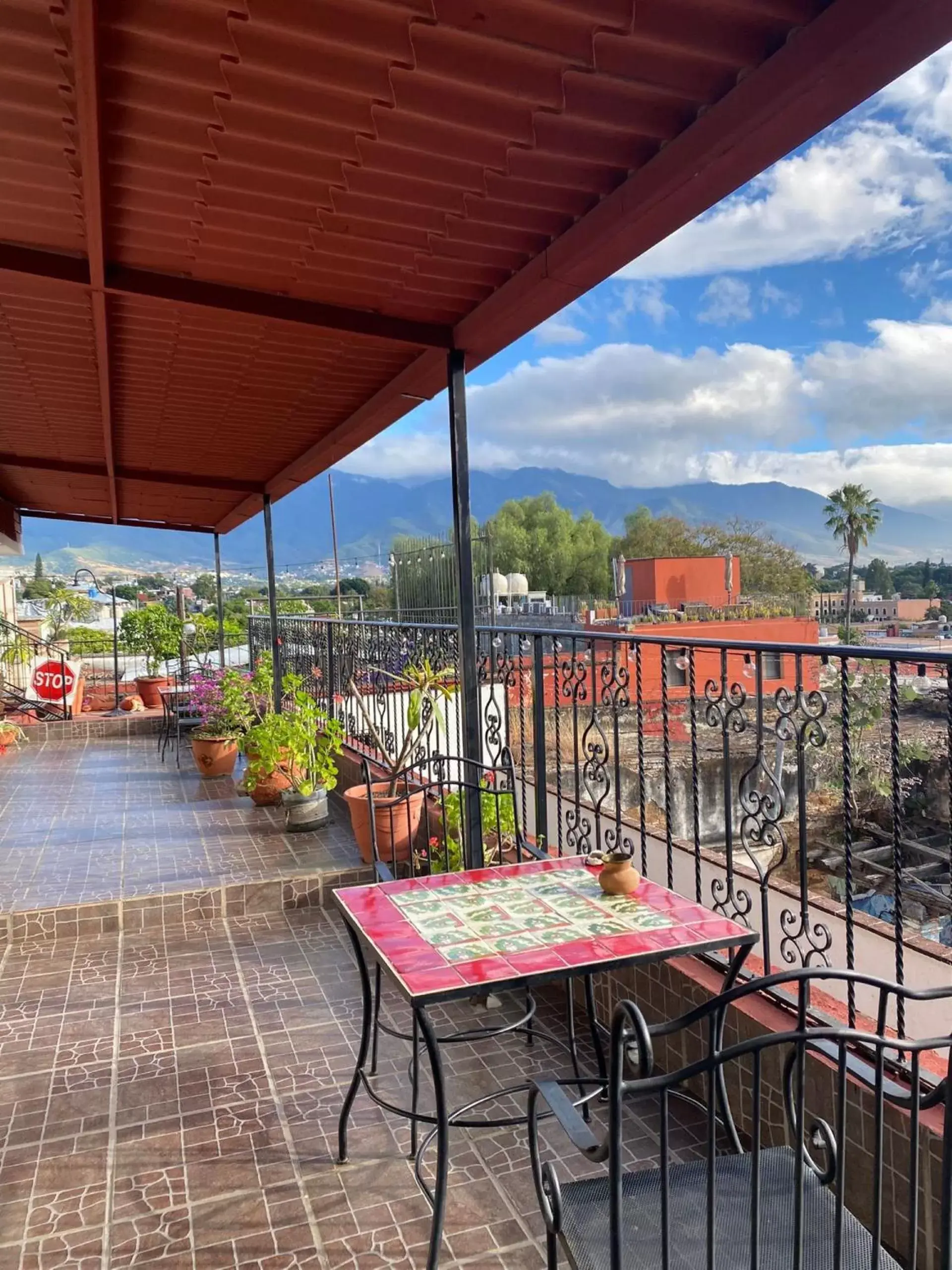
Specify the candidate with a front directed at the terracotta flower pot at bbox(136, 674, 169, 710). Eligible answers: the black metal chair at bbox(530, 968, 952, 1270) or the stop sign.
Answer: the black metal chair

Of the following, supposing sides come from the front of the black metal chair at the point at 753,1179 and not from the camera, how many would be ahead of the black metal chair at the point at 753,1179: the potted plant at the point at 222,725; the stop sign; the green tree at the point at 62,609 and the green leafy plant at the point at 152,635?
4

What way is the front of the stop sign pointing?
toward the camera

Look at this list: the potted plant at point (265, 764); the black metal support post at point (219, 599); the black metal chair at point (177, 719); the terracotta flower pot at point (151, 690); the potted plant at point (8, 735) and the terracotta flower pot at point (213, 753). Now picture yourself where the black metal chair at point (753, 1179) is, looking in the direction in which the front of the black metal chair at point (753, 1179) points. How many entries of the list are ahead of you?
6

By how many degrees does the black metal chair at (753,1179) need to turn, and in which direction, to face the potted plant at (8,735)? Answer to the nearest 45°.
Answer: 0° — it already faces it

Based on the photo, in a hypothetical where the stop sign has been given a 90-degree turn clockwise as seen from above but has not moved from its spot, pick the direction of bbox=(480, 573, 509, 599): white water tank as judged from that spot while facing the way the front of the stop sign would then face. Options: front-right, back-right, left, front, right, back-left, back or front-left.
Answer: back

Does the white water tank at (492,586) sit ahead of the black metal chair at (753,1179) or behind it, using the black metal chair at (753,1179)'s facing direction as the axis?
ahead

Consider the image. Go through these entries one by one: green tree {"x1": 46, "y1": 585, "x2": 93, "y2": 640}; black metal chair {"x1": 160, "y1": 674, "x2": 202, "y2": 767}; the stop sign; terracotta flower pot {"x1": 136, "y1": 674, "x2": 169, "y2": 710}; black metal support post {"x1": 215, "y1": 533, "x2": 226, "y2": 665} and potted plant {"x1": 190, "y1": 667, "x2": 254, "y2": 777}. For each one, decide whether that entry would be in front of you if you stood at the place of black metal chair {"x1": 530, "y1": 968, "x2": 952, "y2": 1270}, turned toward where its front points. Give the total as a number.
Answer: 6

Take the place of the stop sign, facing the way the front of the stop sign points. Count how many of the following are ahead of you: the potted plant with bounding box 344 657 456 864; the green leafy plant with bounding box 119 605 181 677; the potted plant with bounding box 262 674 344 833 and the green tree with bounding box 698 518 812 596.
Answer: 2

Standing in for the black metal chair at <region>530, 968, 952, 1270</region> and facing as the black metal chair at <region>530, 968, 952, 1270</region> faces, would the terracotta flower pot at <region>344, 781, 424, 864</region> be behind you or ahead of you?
ahead

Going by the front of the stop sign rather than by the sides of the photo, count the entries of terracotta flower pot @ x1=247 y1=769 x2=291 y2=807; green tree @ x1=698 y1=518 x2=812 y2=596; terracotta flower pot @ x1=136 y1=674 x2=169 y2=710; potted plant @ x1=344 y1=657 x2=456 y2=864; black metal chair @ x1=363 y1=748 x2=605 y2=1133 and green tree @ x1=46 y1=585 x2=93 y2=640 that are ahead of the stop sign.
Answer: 3

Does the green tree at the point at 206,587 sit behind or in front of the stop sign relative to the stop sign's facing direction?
behind

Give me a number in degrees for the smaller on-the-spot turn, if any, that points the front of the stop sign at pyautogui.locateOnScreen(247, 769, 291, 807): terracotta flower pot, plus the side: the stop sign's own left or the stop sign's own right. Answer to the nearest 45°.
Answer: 0° — it already faces it

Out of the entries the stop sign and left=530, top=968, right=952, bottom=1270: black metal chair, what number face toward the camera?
1

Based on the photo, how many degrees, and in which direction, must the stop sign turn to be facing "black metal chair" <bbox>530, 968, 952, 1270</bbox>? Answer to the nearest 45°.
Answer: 0° — it already faces it
